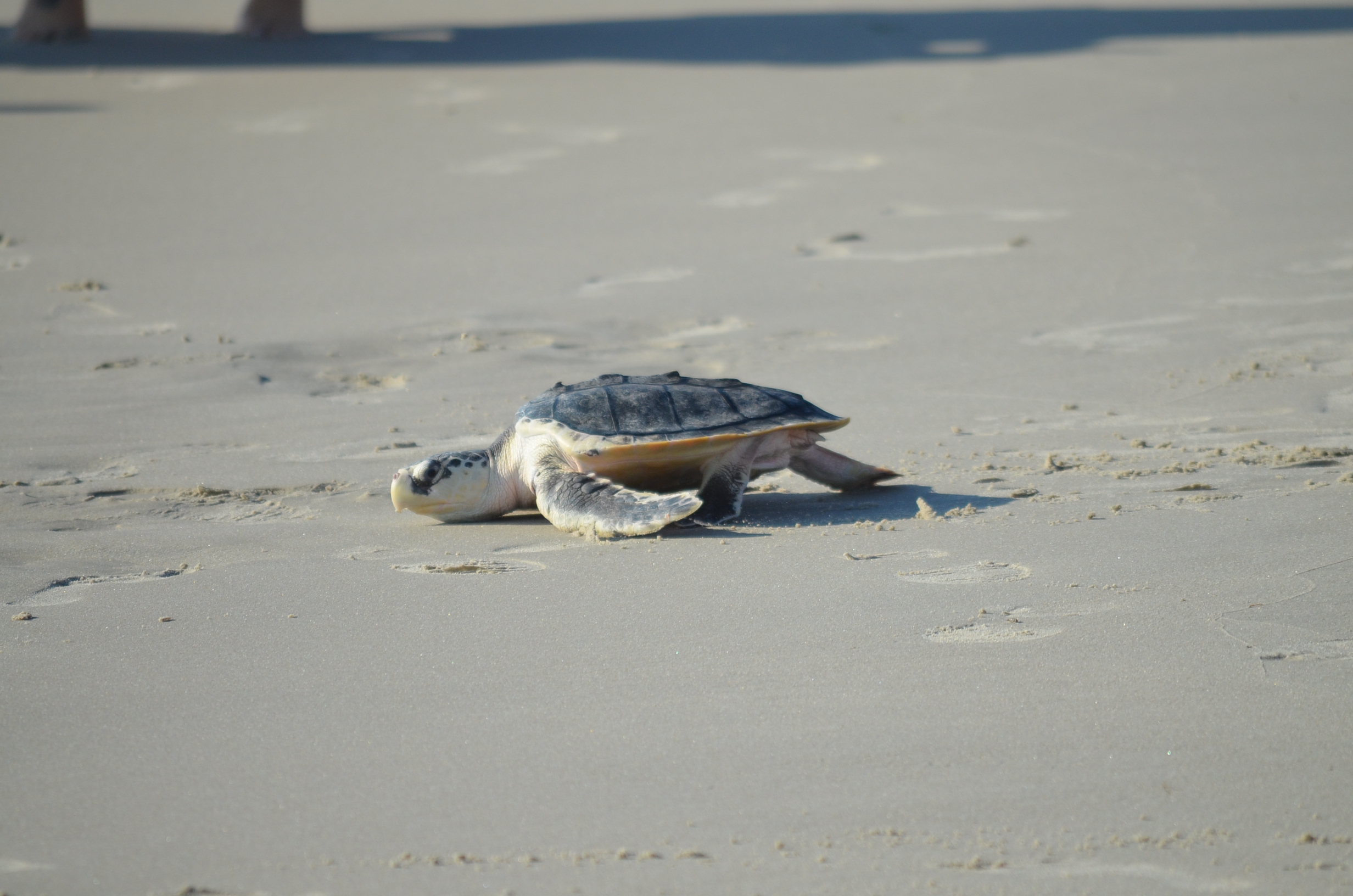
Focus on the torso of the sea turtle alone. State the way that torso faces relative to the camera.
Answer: to the viewer's left
